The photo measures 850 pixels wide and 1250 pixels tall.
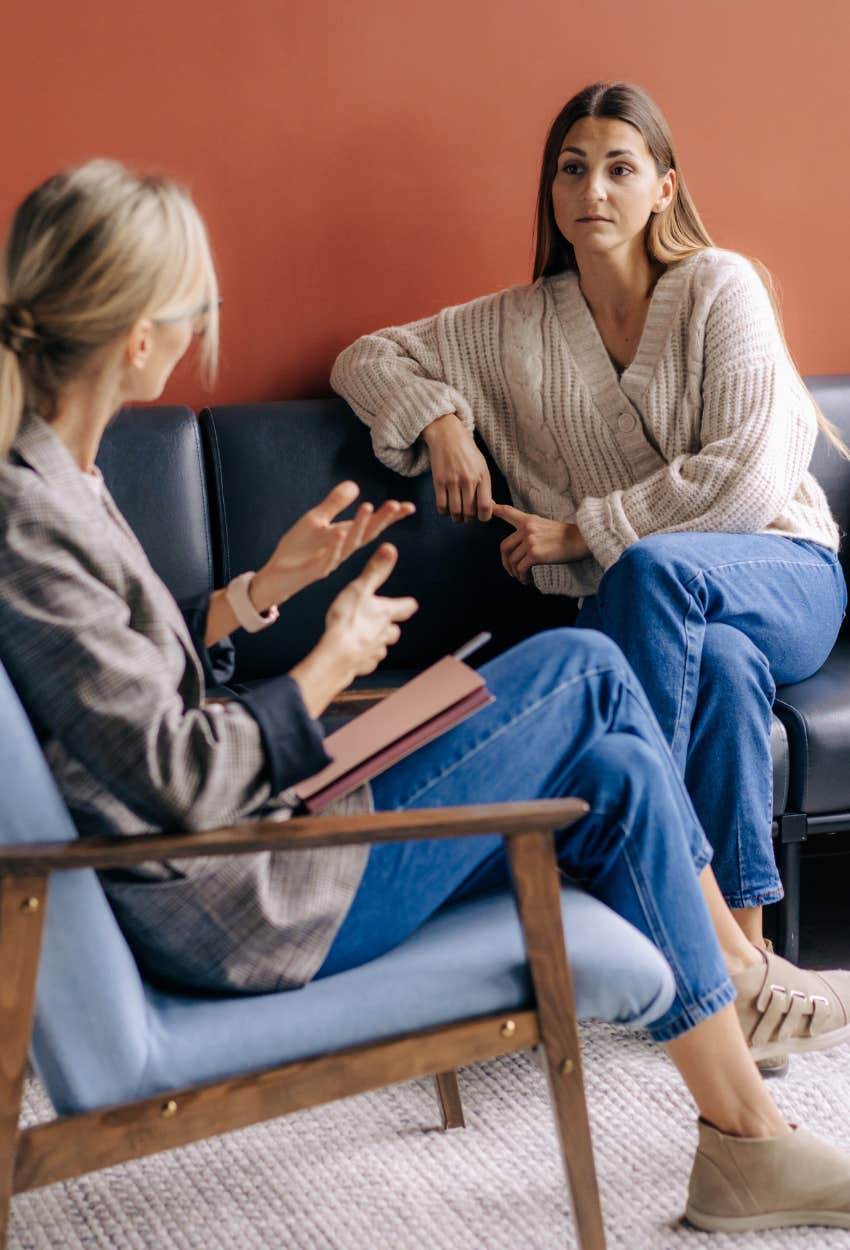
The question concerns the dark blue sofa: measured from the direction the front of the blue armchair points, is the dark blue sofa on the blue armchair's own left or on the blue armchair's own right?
on the blue armchair's own left

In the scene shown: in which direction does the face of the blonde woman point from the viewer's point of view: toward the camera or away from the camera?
away from the camera

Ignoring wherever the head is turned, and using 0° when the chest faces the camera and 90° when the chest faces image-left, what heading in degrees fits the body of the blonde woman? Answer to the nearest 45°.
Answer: approximately 270°

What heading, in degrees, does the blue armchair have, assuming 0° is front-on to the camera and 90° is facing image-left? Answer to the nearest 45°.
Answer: approximately 270°

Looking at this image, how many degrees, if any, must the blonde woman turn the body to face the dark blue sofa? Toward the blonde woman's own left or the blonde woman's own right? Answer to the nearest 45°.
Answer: approximately 90° to the blonde woman's own left
